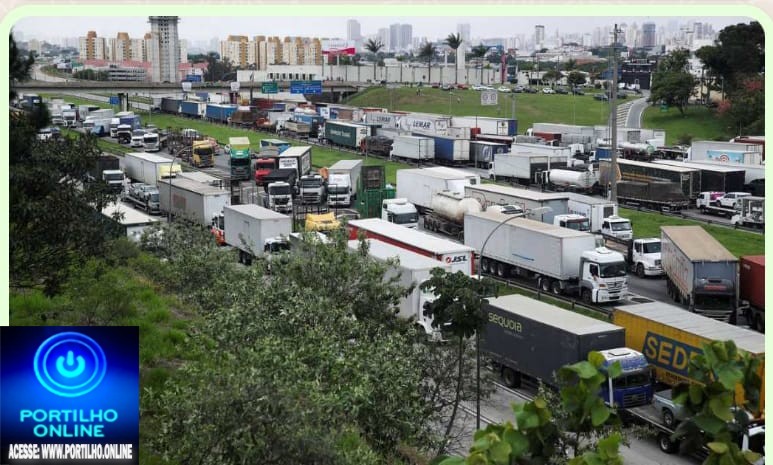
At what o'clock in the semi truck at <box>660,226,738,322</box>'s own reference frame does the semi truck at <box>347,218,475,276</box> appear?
the semi truck at <box>347,218,475,276</box> is roughly at 4 o'clock from the semi truck at <box>660,226,738,322</box>.

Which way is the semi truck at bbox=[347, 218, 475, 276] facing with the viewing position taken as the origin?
facing the viewer and to the right of the viewer

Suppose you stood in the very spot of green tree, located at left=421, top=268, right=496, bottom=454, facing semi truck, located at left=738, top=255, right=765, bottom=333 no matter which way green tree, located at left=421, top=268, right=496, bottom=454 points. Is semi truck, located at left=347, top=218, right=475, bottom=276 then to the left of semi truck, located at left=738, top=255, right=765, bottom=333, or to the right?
left

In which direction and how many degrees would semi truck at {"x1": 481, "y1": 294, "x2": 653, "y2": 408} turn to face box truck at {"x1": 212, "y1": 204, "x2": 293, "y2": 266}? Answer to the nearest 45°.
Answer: approximately 180°

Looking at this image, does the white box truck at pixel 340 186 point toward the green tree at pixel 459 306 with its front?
yes

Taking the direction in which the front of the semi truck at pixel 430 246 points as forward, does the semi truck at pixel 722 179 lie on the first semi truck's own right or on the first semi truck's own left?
on the first semi truck's own left

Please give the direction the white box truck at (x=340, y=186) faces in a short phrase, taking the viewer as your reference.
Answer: facing the viewer

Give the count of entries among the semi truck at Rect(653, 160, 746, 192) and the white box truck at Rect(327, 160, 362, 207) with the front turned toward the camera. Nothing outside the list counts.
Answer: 1

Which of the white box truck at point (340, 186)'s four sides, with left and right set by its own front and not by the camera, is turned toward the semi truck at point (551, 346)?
front
